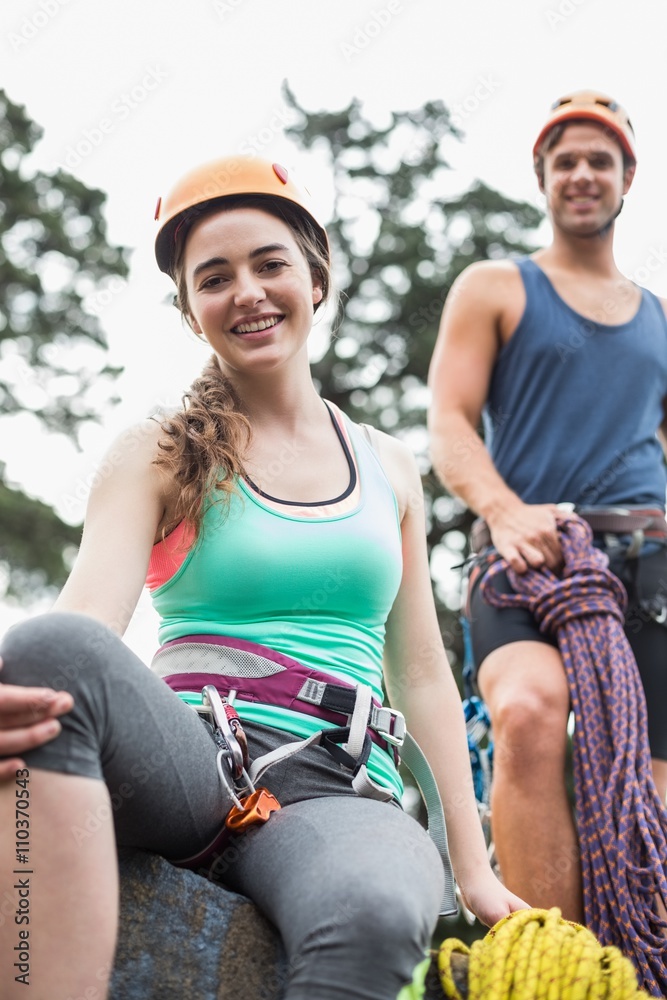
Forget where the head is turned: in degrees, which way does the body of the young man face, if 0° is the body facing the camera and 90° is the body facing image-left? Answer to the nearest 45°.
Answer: approximately 0°

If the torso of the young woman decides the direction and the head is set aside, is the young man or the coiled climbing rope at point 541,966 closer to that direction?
the coiled climbing rope

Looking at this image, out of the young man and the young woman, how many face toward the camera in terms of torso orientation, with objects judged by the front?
2

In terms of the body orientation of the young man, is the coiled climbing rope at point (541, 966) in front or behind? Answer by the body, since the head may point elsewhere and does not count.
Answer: in front

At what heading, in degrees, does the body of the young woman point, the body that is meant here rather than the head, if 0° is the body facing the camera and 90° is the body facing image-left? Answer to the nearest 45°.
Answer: approximately 0°

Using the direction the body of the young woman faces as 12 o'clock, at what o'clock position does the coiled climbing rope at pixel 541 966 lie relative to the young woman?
The coiled climbing rope is roughly at 10 o'clock from the young woman.

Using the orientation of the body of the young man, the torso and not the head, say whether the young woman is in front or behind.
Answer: in front

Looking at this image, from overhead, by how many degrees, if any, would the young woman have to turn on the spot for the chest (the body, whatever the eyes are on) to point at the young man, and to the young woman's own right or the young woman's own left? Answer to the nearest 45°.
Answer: approximately 135° to the young woman's own left
